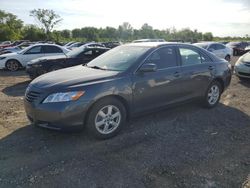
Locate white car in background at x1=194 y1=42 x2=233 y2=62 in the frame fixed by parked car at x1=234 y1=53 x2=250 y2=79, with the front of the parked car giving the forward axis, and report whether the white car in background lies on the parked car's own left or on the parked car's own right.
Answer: on the parked car's own right

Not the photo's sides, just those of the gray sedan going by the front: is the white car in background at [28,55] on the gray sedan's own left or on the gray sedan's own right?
on the gray sedan's own right

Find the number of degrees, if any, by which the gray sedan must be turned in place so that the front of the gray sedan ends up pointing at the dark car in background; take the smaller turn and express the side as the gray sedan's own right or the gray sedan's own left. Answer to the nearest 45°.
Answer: approximately 90° to the gray sedan's own right

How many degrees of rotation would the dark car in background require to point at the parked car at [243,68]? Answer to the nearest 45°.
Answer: approximately 135° to its left

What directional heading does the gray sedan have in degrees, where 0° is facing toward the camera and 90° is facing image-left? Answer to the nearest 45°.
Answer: approximately 45°

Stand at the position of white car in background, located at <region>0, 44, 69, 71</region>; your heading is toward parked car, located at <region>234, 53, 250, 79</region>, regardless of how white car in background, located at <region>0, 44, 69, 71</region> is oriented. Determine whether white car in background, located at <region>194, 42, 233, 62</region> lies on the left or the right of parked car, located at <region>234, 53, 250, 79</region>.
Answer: left

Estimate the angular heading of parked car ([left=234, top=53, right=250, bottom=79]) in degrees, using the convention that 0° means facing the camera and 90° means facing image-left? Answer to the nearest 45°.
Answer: approximately 45°

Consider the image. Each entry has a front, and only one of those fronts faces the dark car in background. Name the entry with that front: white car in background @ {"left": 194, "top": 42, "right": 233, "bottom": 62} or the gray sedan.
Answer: the white car in background

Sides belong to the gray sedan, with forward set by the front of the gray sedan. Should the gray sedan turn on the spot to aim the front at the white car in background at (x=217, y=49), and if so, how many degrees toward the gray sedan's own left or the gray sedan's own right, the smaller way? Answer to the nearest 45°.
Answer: approximately 180°

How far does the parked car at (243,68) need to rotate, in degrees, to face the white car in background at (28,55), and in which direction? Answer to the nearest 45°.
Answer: approximately 45° to its right
